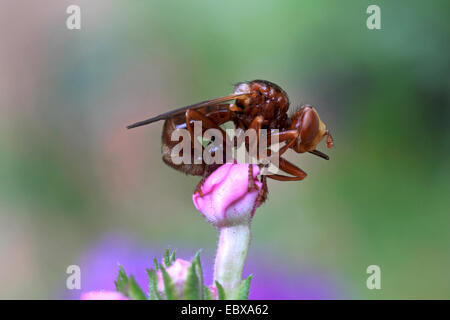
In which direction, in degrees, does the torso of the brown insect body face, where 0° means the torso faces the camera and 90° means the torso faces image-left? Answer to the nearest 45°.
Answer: approximately 270°
